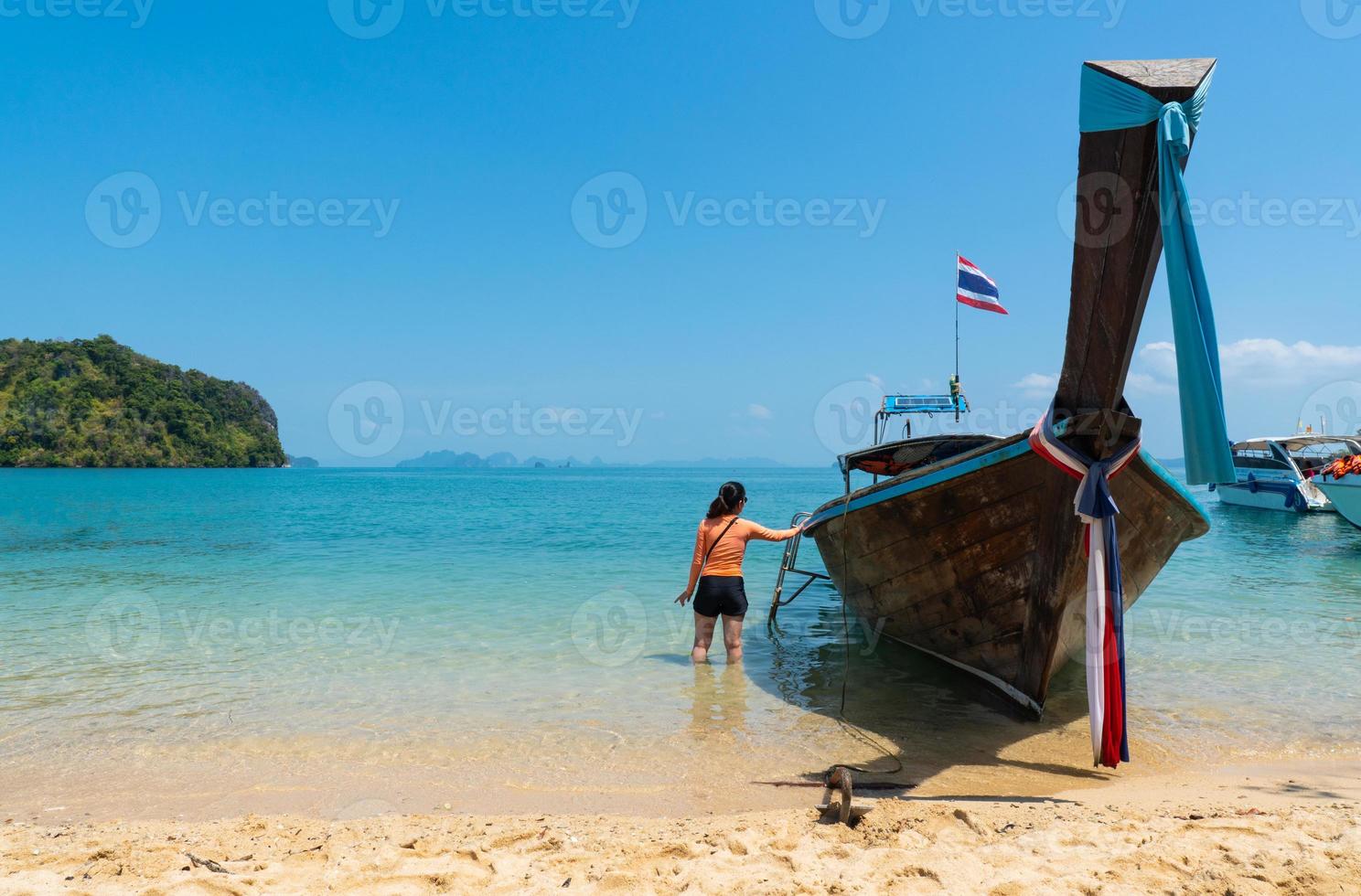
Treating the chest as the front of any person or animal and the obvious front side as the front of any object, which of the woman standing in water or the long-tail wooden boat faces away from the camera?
the woman standing in water

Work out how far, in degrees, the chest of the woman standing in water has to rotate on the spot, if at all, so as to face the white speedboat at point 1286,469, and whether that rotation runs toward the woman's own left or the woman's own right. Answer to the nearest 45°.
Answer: approximately 45° to the woman's own right

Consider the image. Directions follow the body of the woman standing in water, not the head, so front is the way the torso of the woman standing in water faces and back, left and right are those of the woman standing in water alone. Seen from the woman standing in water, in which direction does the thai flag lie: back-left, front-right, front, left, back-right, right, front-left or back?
front-right

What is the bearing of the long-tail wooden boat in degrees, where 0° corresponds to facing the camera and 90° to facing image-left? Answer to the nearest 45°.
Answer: approximately 315°

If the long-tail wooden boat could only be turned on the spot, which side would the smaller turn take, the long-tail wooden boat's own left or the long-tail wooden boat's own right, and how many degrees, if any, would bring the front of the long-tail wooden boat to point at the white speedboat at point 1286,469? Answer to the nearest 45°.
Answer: approximately 135° to the long-tail wooden boat's own left

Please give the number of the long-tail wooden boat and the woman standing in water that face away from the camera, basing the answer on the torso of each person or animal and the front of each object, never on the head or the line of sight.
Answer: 1

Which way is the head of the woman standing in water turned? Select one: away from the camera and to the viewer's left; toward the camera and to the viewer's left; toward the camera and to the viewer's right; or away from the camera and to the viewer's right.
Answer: away from the camera and to the viewer's right

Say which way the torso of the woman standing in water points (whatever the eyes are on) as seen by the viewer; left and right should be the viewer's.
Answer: facing away from the viewer

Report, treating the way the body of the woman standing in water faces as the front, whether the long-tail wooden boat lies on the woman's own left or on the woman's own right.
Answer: on the woman's own right
